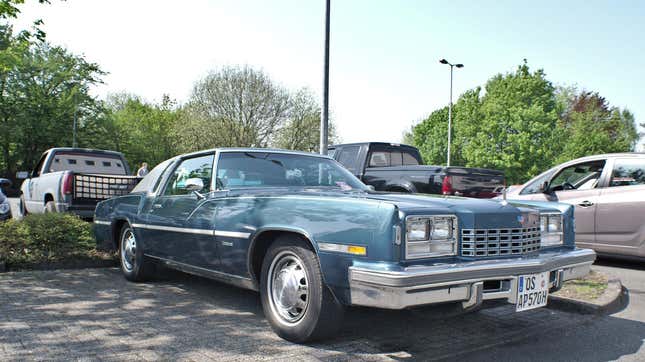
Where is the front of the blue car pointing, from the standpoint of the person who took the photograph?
facing the viewer and to the right of the viewer

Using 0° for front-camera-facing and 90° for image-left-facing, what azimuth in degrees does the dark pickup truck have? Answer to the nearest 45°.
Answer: approximately 135°

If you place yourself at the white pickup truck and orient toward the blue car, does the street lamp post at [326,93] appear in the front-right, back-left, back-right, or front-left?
front-left

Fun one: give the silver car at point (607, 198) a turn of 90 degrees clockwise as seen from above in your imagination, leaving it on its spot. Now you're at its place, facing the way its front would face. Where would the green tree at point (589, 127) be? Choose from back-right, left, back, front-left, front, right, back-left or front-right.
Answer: front

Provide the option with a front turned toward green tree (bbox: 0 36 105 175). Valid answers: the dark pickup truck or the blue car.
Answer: the dark pickup truck

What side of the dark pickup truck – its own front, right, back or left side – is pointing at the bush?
left

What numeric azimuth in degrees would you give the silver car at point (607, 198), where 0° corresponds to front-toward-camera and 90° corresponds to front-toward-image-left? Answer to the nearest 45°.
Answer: approximately 90°

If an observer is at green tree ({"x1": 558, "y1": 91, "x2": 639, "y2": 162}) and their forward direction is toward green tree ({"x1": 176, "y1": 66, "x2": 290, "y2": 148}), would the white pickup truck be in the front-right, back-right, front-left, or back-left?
front-left

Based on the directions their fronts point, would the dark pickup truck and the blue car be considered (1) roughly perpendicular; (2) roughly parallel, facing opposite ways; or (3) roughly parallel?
roughly parallel, facing opposite ways

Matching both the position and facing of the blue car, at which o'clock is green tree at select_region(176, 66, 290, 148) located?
The green tree is roughly at 7 o'clock from the blue car.

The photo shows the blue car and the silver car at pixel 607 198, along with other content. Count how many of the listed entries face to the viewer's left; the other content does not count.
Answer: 1

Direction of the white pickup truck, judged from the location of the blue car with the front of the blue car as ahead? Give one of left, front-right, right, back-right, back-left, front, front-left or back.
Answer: back

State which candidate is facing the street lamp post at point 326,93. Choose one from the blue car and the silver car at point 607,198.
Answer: the silver car

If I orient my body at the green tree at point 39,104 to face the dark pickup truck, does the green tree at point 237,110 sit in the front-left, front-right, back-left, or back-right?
front-left

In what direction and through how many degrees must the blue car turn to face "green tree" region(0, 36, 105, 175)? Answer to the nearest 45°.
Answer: approximately 180°

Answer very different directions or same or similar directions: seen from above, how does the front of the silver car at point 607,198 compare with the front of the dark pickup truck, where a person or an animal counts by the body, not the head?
same or similar directions
